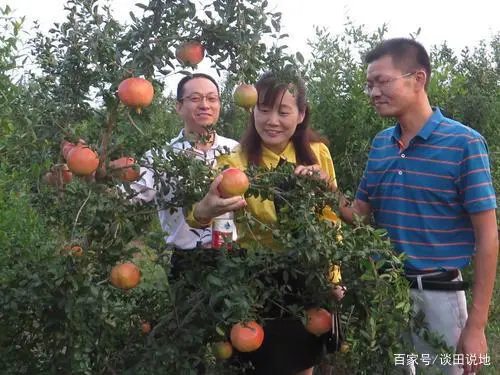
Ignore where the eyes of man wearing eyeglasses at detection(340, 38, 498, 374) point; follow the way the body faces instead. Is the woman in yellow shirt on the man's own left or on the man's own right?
on the man's own right

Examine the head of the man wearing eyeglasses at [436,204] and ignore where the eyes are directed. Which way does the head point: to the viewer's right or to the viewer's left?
to the viewer's left

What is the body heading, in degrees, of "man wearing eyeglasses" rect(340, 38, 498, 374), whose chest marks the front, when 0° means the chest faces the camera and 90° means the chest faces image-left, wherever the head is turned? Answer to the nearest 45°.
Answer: approximately 45°

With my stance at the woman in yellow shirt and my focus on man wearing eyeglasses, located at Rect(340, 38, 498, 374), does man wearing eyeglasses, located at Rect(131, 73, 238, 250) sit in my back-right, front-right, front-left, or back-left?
back-left

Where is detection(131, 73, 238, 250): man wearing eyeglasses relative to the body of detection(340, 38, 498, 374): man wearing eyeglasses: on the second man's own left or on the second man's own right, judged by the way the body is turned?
on the second man's own right

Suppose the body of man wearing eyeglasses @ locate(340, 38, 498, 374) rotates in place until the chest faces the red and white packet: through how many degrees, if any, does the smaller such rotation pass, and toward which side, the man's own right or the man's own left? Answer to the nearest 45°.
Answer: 0° — they already face it
